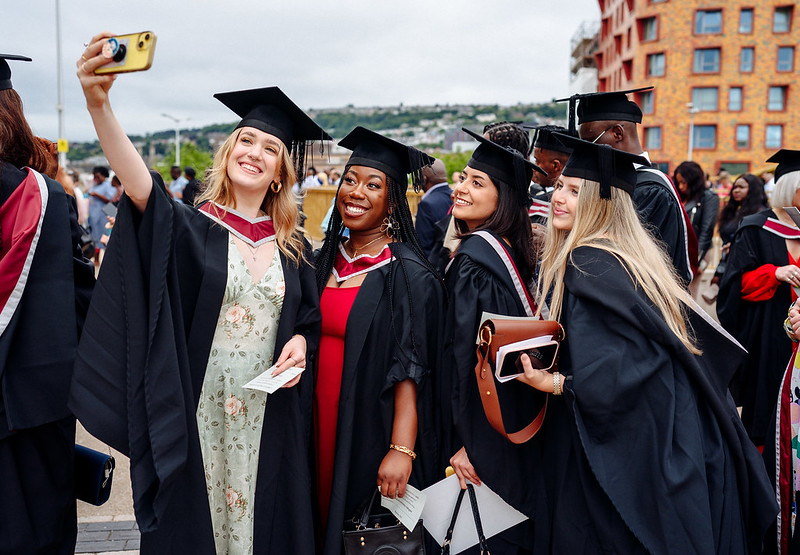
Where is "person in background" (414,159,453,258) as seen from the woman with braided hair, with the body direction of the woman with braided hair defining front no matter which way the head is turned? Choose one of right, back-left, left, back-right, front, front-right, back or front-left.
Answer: back-right

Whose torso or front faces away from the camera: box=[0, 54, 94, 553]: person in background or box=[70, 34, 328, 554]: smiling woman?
the person in background

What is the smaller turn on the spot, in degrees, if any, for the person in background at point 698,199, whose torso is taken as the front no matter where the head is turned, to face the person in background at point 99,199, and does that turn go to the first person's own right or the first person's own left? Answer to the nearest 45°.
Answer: approximately 45° to the first person's own right

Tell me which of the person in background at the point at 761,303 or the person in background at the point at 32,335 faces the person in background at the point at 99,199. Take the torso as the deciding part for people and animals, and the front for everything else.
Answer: the person in background at the point at 32,335

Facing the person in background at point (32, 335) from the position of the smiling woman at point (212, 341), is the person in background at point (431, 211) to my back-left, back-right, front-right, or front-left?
back-right

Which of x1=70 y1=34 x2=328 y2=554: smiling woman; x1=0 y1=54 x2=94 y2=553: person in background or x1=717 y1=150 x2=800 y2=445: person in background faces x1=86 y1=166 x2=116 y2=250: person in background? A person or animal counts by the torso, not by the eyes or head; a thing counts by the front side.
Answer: x1=0 y1=54 x2=94 y2=553: person in background

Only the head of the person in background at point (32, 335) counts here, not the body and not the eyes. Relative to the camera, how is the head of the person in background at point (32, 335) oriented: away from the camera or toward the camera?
away from the camera

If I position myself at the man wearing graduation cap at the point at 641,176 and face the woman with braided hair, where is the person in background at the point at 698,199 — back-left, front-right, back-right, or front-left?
back-right

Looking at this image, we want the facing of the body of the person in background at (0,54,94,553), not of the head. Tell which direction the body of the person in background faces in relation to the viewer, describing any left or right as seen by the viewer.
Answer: facing away from the viewer

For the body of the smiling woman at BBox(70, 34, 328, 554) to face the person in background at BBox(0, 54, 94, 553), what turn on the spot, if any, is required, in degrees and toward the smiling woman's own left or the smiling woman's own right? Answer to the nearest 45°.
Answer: approximately 90° to the smiling woman's own right
